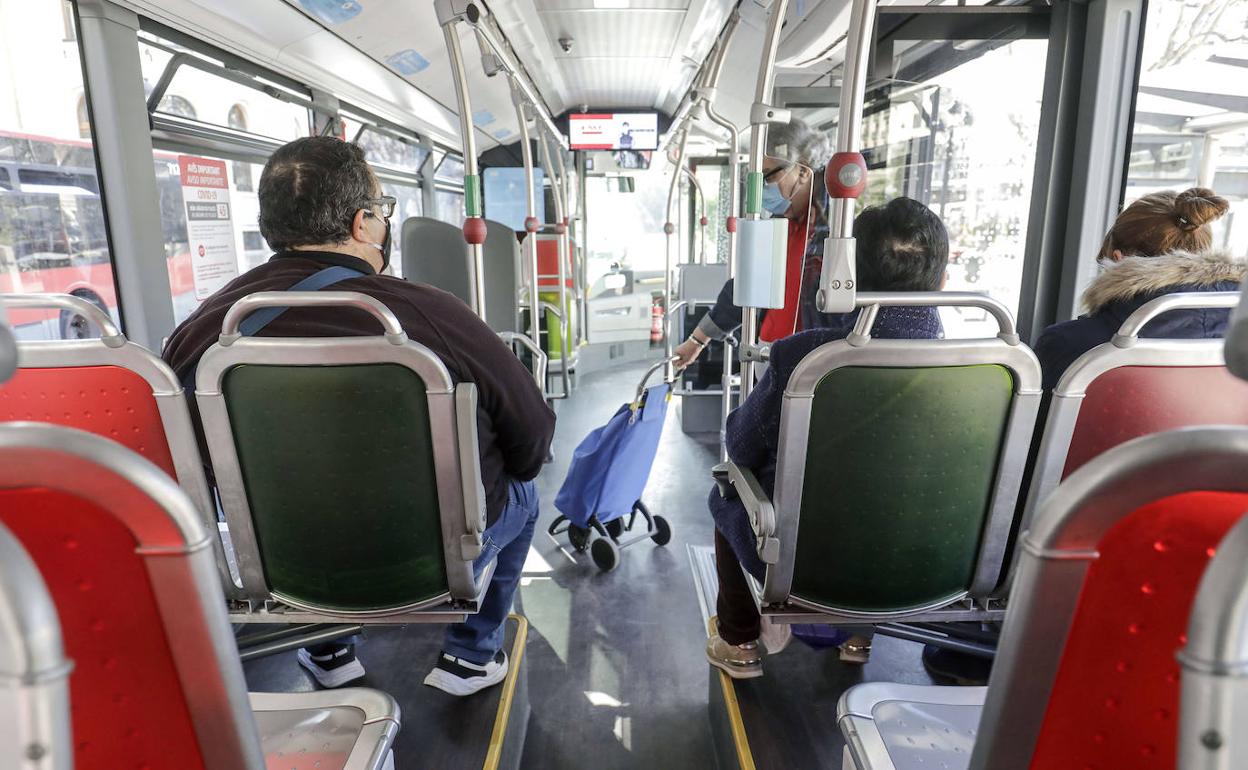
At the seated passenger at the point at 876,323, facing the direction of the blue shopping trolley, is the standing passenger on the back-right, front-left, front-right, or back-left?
front-right

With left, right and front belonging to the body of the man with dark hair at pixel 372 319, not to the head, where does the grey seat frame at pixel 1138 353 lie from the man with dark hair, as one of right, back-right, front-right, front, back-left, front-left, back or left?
back-right

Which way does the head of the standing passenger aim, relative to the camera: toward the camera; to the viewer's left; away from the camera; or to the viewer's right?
to the viewer's left

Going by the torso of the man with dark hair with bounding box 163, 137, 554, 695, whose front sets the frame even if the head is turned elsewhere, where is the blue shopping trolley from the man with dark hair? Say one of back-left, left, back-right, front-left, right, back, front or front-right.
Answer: front-right

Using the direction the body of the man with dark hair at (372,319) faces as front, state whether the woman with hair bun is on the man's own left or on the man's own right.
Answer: on the man's own right

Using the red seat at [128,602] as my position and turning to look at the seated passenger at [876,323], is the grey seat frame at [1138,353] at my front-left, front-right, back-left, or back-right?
front-right

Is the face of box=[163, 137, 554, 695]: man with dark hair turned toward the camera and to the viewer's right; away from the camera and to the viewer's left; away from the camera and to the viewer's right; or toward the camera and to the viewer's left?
away from the camera and to the viewer's right

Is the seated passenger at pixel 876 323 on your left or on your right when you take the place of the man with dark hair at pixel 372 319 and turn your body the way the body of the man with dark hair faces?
on your right

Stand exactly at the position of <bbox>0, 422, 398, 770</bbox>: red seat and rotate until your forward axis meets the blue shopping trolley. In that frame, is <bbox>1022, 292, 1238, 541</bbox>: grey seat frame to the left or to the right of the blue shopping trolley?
right

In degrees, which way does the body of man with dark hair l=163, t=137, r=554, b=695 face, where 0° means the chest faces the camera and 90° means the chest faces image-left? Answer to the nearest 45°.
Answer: approximately 180°

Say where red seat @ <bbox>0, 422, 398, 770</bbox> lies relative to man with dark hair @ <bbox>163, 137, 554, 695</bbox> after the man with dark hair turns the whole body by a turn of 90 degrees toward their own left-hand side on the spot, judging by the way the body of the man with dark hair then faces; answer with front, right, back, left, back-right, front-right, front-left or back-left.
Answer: left

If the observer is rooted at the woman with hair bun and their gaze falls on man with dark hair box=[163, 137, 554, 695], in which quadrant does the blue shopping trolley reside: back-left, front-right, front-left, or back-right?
front-right

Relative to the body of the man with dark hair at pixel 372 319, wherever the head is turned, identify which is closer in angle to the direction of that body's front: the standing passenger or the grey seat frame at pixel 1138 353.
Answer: the standing passenger

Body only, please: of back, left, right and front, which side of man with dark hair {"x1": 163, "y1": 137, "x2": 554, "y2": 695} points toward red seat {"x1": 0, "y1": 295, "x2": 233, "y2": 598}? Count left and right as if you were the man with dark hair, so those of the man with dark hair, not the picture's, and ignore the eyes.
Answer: left
